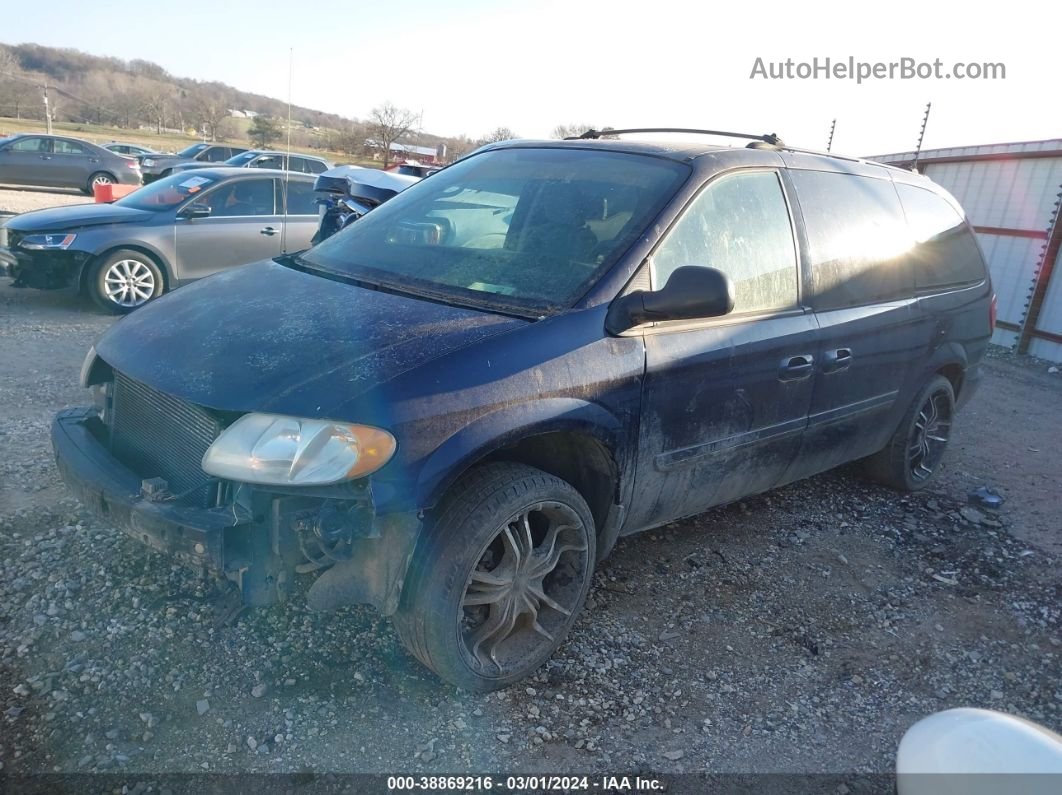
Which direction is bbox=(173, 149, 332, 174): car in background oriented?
to the viewer's left

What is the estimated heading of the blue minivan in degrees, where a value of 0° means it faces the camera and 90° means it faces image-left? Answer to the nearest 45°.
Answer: approximately 45°

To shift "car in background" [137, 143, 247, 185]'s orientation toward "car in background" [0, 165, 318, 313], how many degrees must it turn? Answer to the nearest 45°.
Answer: approximately 45° to its left

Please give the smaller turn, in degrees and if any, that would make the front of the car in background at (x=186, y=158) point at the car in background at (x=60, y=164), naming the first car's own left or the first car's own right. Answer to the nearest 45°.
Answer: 0° — it already faces it

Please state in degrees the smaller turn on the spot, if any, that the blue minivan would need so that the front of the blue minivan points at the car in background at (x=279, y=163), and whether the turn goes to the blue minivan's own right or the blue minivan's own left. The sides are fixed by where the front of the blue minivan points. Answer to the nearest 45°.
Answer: approximately 135° to the blue minivan's own right

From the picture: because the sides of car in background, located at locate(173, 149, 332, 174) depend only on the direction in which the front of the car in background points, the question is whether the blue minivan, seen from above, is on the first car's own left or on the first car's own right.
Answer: on the first car's own left

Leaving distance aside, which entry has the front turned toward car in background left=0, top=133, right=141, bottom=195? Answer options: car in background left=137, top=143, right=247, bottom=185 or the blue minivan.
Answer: car in background left=137, top=143, right=247, bottom=185

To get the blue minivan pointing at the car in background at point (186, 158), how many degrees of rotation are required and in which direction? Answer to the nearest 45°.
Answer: approximately 90° to its right
